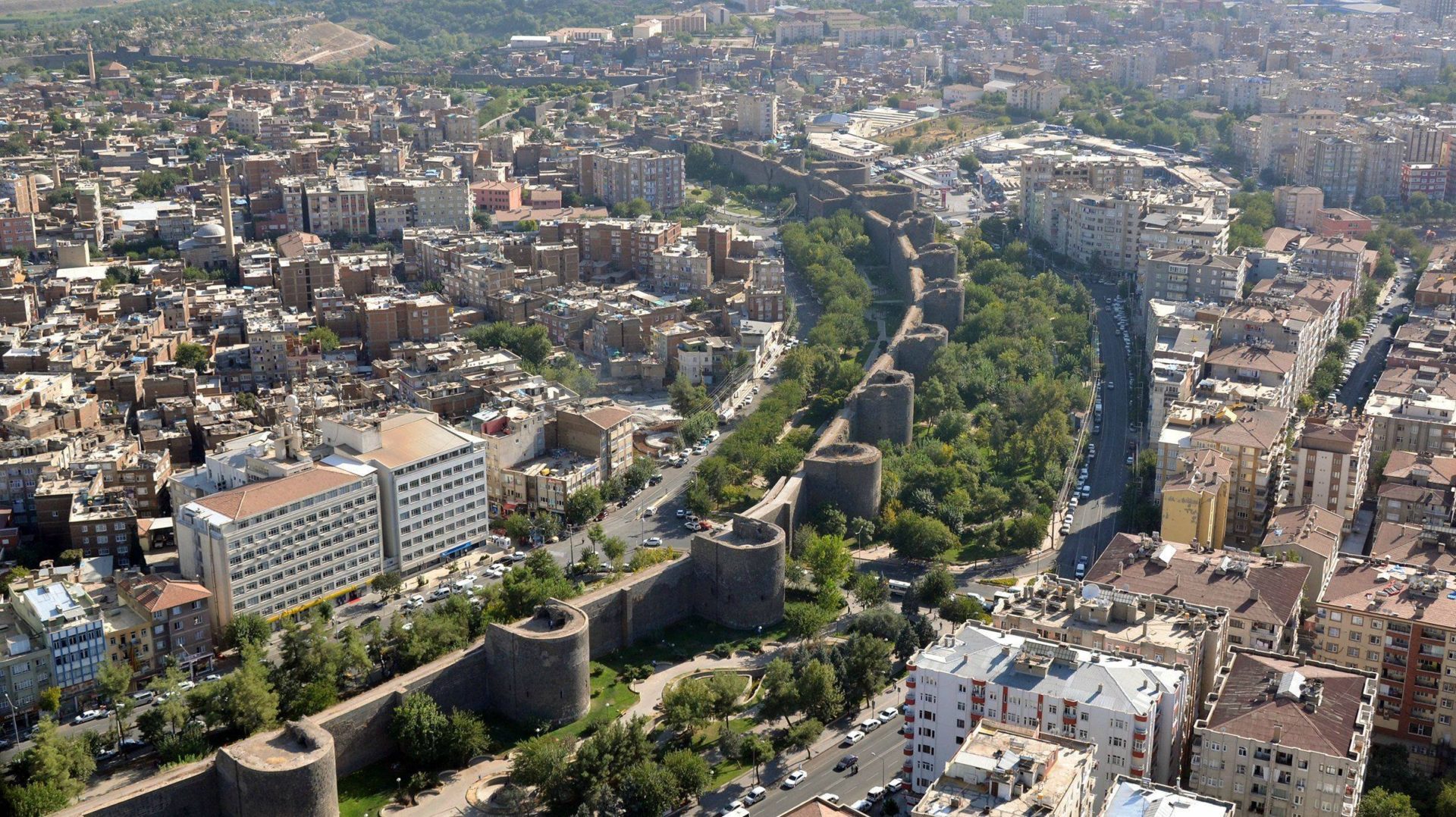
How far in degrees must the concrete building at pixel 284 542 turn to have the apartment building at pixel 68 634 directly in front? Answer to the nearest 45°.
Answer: approximately 90° to its right

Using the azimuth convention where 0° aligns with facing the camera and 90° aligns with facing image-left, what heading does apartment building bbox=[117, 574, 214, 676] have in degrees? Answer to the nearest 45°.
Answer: approximately 315°

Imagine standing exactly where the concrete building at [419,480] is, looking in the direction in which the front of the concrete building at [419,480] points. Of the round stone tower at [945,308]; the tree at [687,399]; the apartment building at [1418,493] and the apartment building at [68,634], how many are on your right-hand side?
1

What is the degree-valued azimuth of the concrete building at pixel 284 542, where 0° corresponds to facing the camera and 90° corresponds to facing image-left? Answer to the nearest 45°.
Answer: approximately 315°

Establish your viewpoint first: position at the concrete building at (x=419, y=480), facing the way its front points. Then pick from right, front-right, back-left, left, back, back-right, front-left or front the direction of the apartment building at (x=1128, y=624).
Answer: front

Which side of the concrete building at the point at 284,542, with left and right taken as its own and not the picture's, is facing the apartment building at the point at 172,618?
right

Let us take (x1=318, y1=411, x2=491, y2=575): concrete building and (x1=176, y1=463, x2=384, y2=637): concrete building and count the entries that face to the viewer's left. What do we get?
0

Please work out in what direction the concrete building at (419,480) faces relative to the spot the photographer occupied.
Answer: facing the viewer and to the right of the viewer

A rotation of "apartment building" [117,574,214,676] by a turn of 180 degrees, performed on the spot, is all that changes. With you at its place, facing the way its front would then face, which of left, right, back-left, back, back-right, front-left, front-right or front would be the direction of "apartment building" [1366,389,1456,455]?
back-right

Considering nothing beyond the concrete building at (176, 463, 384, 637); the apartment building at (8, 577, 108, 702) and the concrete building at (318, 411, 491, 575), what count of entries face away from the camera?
0

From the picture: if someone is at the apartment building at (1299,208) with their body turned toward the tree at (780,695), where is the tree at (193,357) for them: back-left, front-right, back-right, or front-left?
front-right

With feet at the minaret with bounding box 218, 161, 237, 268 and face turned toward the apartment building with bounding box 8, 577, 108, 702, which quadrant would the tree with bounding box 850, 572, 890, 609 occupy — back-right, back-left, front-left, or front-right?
front-left
